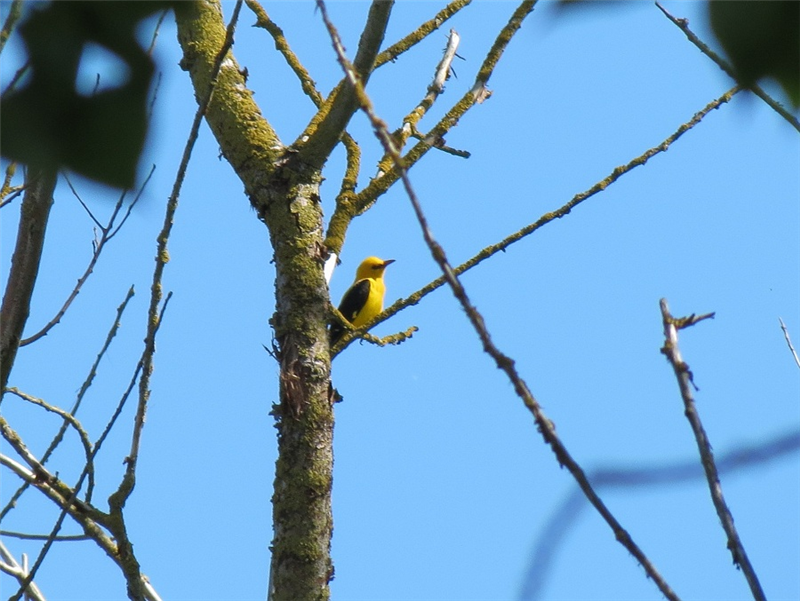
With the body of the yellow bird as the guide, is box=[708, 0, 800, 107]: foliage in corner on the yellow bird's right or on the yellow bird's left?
on the yellow bird's right
